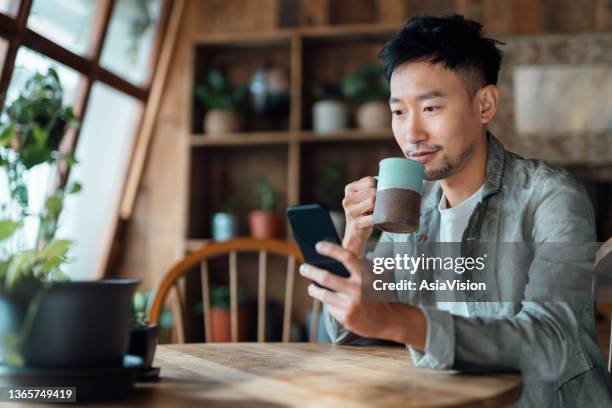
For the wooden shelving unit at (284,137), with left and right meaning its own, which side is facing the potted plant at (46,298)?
front

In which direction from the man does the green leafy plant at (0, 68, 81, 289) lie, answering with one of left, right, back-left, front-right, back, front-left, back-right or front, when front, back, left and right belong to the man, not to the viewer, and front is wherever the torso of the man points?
front

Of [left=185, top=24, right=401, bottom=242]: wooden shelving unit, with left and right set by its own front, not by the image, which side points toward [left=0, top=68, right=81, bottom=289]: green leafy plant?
front

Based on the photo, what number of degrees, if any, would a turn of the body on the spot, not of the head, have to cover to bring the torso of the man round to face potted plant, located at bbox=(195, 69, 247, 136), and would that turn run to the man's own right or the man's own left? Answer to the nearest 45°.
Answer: approximately 90° to the man's own right

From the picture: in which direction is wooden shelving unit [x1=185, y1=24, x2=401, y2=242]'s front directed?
toward the camera

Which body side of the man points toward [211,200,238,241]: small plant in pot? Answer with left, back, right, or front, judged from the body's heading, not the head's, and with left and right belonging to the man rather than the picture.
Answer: right

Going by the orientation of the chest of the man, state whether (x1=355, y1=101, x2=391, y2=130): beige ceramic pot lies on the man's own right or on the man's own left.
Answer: on the man's own right

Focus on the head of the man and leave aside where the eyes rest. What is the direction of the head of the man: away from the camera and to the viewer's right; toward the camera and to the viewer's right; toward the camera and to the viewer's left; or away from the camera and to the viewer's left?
toward the camera and to the viewer's left

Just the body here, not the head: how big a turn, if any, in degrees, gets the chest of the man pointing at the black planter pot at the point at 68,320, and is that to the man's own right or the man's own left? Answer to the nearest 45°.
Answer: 0° — they already face it

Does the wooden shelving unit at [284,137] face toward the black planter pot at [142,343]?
yes

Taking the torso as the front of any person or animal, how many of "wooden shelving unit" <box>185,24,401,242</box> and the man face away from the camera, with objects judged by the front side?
0

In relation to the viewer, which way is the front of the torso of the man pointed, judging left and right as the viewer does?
facing the viewer and to the left of the viewer

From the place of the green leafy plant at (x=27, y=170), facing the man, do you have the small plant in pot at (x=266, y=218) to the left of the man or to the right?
left
